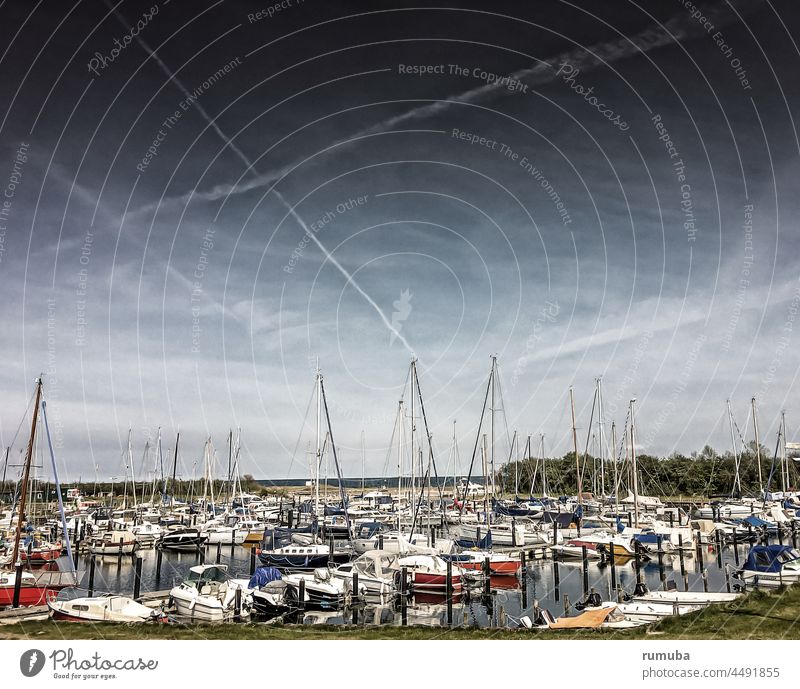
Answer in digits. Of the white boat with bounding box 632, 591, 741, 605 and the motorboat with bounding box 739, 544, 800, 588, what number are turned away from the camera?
0

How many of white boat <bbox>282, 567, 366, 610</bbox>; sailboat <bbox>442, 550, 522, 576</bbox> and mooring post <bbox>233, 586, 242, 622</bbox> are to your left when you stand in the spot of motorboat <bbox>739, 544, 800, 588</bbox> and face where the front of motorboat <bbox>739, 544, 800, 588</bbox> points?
0

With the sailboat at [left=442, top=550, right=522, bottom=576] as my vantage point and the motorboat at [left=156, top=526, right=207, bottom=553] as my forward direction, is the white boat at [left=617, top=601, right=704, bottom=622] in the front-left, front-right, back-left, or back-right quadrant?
back-left
